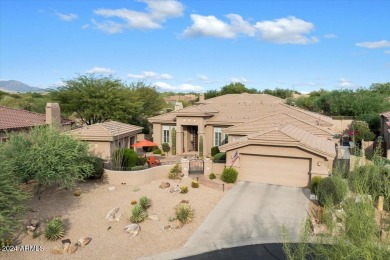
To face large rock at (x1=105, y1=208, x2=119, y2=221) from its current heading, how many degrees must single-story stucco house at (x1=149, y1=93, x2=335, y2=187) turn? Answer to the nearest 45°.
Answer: approximately 45° to its right

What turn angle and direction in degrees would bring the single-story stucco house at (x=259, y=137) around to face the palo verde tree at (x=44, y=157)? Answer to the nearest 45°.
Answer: approximately 45° to its right

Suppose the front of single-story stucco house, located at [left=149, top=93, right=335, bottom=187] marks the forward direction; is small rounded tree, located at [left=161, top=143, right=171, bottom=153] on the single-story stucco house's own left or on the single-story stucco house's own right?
on the single-story stucco house's own right

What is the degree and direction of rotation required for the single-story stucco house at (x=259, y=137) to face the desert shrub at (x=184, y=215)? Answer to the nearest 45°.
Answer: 0° — it already faces it

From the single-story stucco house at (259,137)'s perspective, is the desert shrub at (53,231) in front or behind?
in front

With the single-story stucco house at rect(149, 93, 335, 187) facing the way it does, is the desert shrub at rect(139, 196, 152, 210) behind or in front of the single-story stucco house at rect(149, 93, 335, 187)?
in front

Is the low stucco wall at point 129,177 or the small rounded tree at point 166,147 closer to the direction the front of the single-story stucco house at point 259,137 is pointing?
the low stucco wall

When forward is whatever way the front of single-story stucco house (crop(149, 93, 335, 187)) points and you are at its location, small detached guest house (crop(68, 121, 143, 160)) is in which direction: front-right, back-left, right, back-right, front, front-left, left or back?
right

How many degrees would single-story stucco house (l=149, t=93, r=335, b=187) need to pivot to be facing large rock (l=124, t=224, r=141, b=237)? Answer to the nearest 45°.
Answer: approximately 45° to its right

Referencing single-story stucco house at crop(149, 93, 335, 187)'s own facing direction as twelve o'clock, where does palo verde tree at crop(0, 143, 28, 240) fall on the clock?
The palo verde tree is roughly at 1 o'clock from the single-story stucco house.

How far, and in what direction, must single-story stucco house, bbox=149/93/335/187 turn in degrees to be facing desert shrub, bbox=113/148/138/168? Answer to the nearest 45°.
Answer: approximately 90° to its right

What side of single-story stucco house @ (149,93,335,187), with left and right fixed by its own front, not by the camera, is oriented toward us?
front

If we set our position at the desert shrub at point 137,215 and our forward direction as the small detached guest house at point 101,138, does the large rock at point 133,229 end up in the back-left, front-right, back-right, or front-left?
back-left

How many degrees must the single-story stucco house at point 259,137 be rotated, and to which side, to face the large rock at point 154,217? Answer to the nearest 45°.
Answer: approximately 45° to its right
